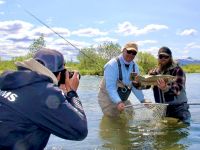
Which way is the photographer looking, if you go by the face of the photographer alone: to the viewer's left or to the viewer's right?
to the viewer's right

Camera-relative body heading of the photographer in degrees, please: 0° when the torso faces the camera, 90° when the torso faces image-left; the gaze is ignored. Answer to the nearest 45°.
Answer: approximately 225°
